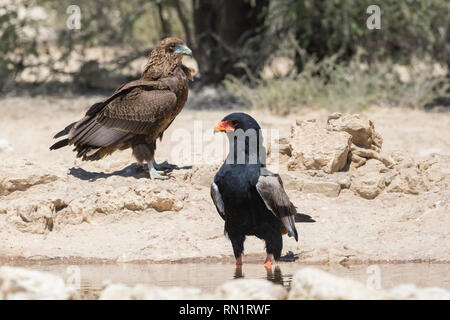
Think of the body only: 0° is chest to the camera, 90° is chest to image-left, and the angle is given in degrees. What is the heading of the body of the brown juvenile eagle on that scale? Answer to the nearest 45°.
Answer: approximately 270°

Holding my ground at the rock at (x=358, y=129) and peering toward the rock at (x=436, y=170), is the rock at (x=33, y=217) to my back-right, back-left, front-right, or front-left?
back-right

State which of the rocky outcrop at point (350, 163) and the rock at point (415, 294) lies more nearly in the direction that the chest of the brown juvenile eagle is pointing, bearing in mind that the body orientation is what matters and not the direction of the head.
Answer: the rocky outcrop

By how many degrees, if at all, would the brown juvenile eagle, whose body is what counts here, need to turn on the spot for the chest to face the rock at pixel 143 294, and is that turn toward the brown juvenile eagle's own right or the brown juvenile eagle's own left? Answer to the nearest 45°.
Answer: approximately 90° to the brown juvenile eagle's own right

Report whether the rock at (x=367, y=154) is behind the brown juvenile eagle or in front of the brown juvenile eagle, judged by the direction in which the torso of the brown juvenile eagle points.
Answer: in front

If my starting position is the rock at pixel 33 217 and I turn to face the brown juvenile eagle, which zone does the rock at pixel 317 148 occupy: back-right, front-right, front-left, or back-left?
front-right

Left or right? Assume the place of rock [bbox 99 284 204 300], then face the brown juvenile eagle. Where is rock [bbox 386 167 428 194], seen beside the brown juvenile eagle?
right

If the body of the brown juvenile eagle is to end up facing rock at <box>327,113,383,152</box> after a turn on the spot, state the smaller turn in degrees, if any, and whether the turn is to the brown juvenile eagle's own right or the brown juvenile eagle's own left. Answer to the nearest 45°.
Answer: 0° — it already faces it

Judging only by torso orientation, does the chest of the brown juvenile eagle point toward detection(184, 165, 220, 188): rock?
yes

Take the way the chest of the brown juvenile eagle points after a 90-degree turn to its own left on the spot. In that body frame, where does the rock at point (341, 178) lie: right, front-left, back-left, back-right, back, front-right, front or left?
right

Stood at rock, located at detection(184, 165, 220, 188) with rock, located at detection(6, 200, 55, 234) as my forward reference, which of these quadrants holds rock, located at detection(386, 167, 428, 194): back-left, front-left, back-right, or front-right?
back-left

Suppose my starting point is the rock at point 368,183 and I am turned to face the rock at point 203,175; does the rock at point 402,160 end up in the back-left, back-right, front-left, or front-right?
back-right

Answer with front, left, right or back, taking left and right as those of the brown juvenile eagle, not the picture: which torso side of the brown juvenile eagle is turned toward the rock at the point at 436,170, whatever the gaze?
front

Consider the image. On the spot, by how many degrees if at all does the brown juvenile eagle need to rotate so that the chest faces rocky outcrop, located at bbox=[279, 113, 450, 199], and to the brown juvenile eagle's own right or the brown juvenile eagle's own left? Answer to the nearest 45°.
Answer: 0° — it already faces it

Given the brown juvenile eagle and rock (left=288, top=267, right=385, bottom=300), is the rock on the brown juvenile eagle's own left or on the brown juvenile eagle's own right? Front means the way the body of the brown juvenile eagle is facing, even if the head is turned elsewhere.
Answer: on the brown juvenile eagle's own right

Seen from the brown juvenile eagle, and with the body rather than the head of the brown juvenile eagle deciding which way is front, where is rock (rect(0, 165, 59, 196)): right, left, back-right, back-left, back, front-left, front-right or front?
back
